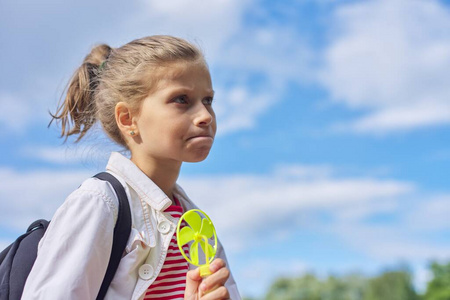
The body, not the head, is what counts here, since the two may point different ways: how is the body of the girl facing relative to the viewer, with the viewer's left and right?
facing the viewer and to the right of the viewer

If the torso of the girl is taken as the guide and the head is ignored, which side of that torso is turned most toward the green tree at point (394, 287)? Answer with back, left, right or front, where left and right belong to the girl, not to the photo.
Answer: left

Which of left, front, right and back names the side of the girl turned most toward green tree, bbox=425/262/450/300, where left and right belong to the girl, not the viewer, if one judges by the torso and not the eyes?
left

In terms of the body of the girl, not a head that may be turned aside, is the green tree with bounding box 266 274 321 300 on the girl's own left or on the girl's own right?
on the girl's own left
